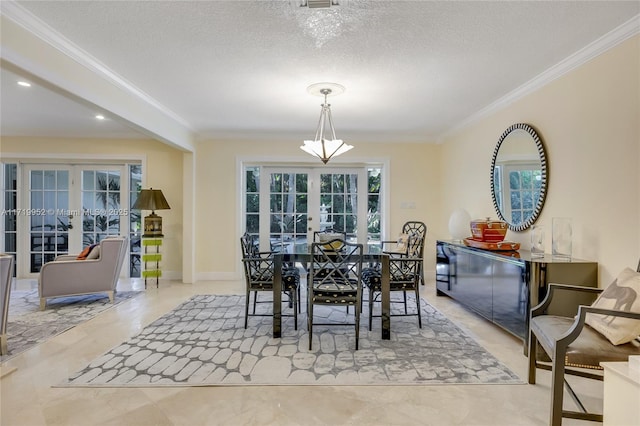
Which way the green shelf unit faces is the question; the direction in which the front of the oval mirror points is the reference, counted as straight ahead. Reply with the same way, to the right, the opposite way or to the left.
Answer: to the left

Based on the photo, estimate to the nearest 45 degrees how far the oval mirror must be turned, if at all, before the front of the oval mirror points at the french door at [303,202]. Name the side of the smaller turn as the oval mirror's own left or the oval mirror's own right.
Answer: approximately 45° to the oval mirror's own right

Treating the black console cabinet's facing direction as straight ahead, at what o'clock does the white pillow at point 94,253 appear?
The white pillow is roughly at 1 o'clock from the black console cabinet.

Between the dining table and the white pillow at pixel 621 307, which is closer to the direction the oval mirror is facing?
the dining table

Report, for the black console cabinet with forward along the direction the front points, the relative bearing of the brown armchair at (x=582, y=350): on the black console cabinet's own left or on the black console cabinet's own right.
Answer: on the black console cabinet's own left

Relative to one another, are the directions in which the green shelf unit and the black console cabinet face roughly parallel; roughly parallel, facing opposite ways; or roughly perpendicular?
roughly perpendicular

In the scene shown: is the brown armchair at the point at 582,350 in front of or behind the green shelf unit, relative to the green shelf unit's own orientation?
in front

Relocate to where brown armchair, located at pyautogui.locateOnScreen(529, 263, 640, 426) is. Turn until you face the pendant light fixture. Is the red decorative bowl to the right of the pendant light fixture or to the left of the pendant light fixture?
right

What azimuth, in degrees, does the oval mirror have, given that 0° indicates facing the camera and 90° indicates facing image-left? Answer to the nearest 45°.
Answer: approximately 45°

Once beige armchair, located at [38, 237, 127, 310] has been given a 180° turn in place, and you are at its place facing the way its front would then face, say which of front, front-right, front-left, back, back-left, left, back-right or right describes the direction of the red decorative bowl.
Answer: front-right

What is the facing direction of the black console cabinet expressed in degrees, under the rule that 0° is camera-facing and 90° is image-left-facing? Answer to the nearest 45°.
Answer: approximately 45°
